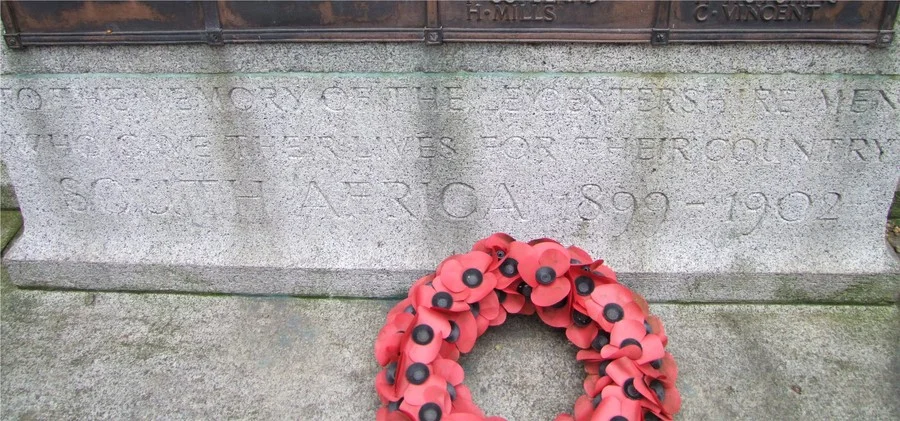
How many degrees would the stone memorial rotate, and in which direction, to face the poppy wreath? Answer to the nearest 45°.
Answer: approximately 45° to its left

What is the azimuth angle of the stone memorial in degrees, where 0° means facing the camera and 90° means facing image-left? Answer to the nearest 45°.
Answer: approximately 0°

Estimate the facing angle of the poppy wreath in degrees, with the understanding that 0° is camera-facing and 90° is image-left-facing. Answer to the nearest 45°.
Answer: approximately 0°

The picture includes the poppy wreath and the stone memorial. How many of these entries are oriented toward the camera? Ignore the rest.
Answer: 2
